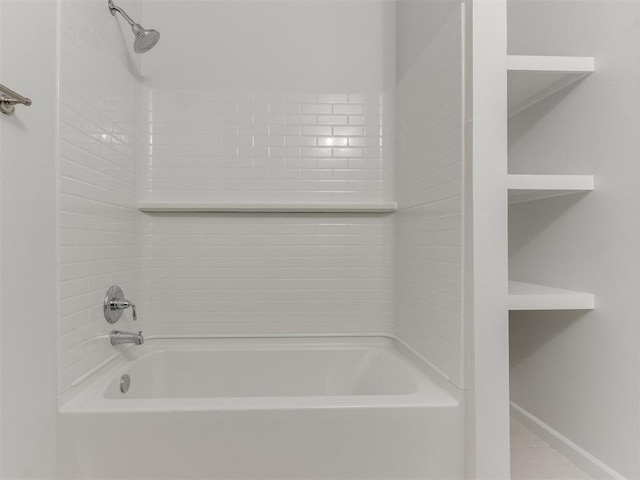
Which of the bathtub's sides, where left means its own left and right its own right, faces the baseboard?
left

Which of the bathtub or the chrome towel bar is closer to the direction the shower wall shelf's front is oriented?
the bathtub

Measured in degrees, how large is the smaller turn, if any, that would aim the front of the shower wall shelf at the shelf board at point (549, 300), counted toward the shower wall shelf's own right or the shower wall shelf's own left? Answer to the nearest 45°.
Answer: approximately 45° to the shower wall shelf's own left

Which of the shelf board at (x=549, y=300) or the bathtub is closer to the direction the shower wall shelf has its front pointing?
the bathtub

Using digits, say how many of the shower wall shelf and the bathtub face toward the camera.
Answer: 2

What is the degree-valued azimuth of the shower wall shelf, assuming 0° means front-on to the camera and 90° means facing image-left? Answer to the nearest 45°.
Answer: approximately 0°

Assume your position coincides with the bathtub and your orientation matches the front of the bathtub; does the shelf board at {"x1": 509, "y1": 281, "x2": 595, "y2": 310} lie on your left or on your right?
on your left

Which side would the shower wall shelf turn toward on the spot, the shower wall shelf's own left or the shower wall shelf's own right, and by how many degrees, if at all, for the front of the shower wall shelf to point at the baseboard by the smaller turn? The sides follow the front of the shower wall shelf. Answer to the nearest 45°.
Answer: approximately 45° to the shower wall shelf's own left

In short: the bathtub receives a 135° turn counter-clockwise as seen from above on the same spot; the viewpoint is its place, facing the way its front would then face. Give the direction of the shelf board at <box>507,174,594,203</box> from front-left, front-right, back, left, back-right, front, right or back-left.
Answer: front-right
